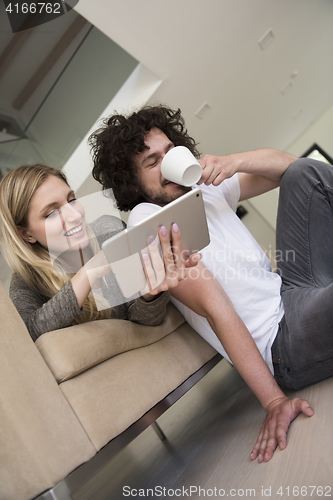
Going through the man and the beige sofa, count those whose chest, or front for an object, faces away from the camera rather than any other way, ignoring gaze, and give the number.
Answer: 0

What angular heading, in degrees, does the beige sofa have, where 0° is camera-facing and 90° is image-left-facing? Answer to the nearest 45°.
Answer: approximately 315°

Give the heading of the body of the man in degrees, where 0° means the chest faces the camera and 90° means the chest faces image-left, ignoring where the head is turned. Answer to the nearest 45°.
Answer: approximately 315°
